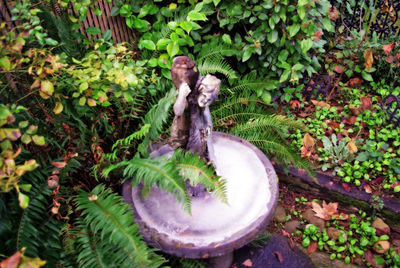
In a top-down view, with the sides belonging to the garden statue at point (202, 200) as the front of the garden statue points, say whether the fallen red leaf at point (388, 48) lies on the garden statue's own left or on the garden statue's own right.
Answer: on the garden statue's own left

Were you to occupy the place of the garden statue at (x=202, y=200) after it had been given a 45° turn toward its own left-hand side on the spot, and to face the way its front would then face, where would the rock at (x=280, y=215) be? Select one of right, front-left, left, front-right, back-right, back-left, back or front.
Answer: left

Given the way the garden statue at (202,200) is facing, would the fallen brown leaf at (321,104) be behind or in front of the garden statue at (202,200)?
behind

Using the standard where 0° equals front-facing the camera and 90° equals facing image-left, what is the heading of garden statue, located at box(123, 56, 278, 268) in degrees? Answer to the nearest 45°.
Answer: approximately 0°

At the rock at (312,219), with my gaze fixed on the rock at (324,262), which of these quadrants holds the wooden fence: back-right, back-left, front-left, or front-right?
back-right

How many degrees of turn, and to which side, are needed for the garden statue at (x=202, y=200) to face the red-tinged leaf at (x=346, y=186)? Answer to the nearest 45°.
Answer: approximately 135° to its left

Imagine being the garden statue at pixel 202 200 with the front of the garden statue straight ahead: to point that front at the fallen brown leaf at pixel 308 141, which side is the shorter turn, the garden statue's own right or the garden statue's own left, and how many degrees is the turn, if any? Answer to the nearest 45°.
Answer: approximately 135° to the garden statue's own left
